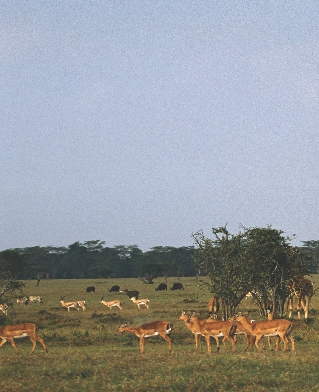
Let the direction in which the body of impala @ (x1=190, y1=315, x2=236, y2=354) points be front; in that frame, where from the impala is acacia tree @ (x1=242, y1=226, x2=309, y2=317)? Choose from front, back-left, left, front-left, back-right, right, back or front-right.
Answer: right

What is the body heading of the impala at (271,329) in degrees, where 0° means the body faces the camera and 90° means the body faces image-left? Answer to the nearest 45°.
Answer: approximately 90°

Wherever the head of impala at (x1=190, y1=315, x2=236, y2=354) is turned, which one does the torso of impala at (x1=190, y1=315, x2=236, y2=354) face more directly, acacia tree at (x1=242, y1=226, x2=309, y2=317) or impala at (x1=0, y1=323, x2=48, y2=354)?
the impala

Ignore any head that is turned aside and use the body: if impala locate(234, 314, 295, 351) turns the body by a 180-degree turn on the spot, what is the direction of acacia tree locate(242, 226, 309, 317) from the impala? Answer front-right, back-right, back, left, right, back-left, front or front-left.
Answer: left

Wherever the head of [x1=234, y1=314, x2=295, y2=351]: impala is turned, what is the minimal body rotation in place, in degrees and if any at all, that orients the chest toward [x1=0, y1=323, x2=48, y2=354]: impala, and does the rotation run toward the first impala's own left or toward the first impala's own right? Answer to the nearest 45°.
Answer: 0° — it already faces it

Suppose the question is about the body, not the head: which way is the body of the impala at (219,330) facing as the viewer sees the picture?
to the viewer's left

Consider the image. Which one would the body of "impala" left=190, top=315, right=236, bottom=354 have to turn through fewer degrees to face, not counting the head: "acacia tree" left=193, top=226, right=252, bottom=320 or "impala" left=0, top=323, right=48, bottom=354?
the impala

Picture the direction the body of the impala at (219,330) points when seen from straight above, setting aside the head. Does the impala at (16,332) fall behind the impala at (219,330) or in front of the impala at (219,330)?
in front
